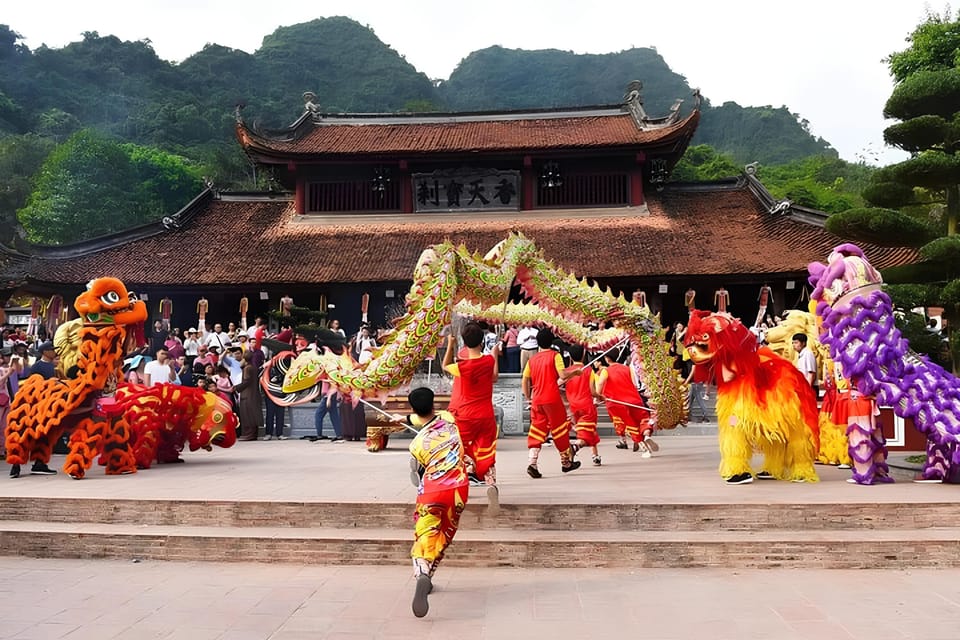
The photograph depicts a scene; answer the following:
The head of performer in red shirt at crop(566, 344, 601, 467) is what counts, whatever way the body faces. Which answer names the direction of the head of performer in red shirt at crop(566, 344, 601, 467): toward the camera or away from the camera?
away from the camera

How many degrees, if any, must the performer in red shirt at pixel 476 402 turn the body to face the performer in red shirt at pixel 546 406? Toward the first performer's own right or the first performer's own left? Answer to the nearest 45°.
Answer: approximately 45° to the first performer's own right

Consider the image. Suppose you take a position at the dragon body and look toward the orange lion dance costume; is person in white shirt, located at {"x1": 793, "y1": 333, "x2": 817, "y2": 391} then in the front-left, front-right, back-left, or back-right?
back-right

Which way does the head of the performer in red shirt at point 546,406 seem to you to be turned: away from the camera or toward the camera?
away from the camera

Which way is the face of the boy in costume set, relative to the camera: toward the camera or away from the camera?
away from the camera

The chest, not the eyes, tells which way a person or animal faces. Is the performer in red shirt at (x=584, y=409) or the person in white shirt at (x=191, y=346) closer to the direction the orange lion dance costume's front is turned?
the performer in red shirt

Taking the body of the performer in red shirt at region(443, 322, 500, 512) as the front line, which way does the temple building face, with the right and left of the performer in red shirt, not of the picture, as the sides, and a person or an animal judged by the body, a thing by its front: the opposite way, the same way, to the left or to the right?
the opposite way

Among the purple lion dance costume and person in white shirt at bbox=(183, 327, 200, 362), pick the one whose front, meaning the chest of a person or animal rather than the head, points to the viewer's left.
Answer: the purple lion dance costume

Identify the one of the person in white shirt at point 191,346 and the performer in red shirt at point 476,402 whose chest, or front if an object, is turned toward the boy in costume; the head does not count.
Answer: the person in white shirt

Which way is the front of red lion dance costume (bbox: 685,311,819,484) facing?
to the viewer's left

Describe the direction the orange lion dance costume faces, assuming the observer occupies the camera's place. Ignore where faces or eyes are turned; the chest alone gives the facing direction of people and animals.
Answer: facing to the right of the viewer

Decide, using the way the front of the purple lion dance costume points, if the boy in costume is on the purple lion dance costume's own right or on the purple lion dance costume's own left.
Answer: on the purple lion dance costume's own left

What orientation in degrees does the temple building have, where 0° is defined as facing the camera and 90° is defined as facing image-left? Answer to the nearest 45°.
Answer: approximately 0°

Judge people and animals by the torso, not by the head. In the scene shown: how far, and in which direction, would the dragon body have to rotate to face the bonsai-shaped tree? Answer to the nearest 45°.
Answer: approximately 180°
